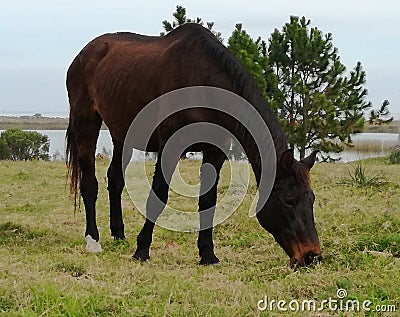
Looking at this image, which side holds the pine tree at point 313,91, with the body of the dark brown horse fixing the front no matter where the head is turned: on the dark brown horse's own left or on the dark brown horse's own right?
on the dark brown horse's own left

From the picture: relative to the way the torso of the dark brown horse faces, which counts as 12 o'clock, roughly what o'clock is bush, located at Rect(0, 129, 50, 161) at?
The bush is roughly at 7 o'clock from the dark brown horse.

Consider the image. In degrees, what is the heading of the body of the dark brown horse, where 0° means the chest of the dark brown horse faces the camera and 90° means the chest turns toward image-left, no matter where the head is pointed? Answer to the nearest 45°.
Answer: approximately 315°
